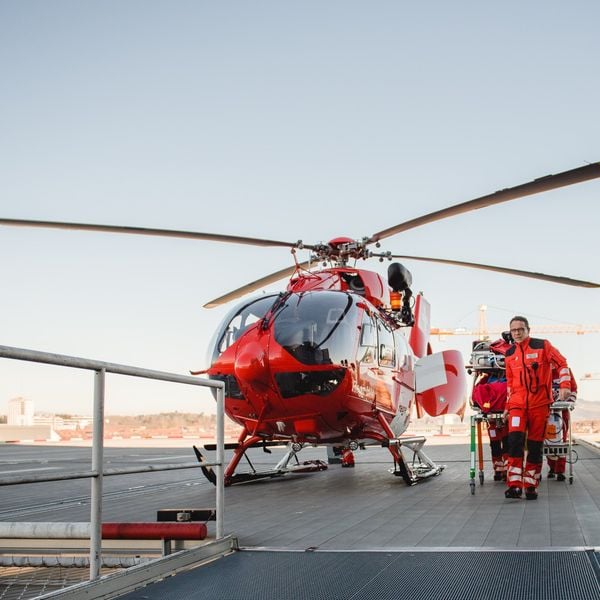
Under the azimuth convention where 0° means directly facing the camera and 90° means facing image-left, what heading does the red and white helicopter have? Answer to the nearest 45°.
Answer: approximately 45°

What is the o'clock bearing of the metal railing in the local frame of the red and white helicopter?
The metal railing is roughly at 11 o'clock from the red and white helicopter.

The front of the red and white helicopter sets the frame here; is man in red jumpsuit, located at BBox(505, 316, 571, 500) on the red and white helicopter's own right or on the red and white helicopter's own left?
on the red and white helicopter's own left

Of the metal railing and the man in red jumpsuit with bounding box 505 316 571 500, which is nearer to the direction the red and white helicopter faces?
the metal railing
